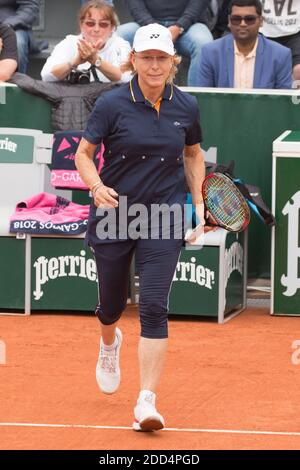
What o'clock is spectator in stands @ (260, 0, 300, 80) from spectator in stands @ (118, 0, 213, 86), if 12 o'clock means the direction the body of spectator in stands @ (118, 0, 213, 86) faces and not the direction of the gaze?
spectator in stands @ (260, 0, 300, 80) is roughly at 9 o'clock from spectator in stands @ (118, 0, 213, 86).

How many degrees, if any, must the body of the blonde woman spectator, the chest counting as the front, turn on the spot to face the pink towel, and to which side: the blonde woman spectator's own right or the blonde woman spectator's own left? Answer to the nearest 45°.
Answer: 0° — they already face it

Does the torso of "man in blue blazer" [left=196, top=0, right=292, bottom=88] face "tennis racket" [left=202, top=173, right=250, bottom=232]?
yes

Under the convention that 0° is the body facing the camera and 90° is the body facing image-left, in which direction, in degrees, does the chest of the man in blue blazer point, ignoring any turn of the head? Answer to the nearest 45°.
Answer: approximately 0°

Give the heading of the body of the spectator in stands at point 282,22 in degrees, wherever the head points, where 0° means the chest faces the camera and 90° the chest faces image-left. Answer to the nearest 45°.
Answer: approximately 0°

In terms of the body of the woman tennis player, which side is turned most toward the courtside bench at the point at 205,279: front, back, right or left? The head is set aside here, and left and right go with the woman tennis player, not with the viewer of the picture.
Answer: back

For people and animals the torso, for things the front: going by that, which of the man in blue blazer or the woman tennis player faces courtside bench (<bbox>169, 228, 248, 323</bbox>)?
the man in blue blazer

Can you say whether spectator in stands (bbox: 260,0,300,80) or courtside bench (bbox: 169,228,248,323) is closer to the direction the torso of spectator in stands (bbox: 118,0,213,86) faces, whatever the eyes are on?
the courtside bench
